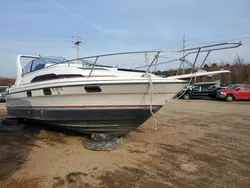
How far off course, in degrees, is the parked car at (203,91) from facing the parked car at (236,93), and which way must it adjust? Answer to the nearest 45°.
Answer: approximately 135° to its left

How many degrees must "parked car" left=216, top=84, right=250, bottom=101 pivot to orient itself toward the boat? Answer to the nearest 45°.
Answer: approximately 45° to its left

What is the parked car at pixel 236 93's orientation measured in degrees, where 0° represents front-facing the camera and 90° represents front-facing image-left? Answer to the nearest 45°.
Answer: approximately 45°

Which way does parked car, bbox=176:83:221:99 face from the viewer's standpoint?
to the viewer's left

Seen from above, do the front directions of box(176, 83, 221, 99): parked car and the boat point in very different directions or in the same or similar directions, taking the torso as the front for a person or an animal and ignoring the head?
very different directions
